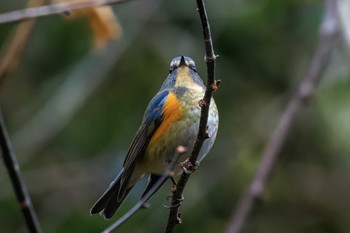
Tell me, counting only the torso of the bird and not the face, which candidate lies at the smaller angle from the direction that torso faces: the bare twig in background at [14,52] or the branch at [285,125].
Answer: the branch

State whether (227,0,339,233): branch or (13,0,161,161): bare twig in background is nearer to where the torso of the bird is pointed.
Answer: the branch

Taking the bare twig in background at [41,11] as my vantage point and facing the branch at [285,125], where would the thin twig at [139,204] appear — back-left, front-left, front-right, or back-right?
front-right

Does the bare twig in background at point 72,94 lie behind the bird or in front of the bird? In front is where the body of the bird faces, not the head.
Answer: behind
